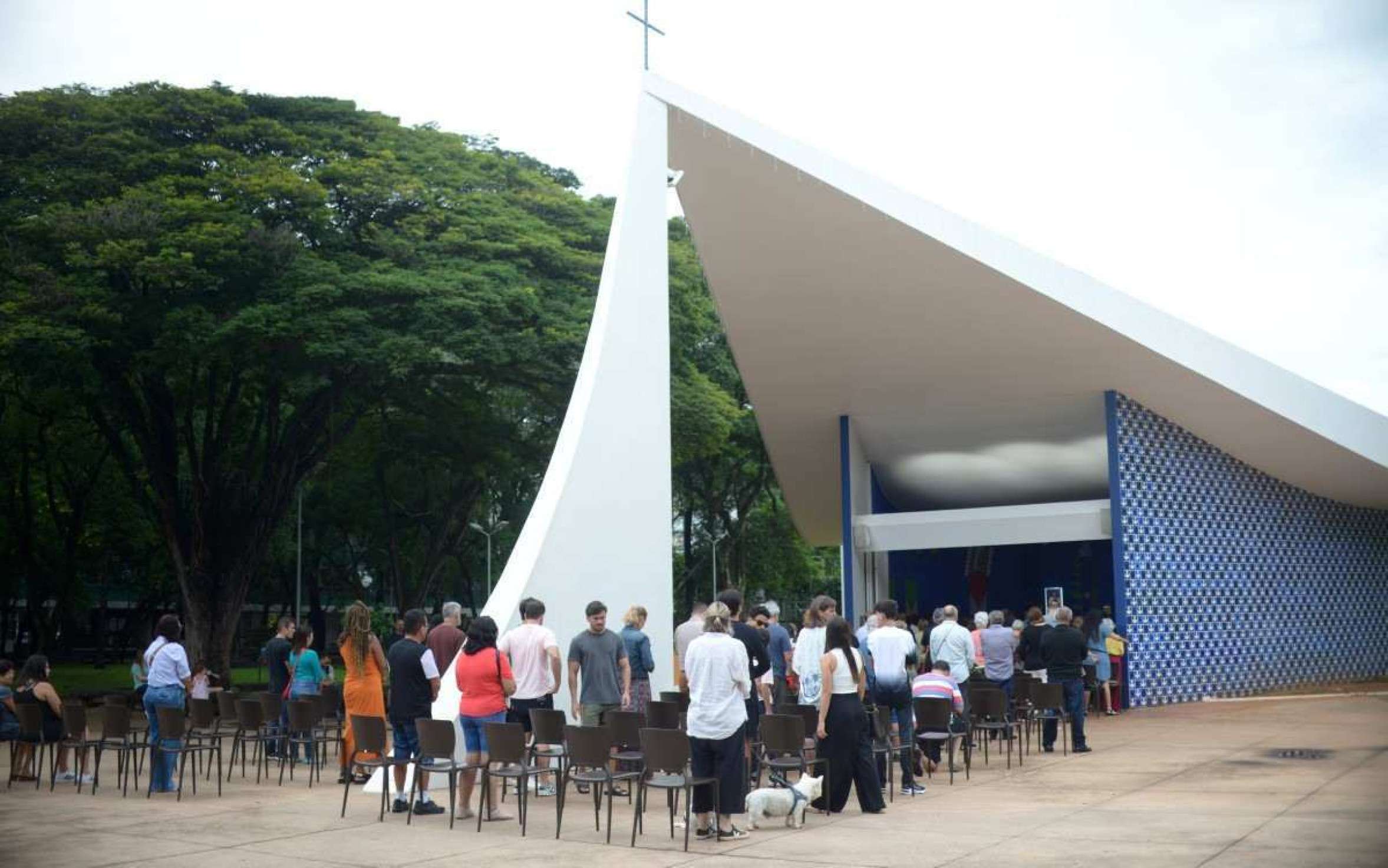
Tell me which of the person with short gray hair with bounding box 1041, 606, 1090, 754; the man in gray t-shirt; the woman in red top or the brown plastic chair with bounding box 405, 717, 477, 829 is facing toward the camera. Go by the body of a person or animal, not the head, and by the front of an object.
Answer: the man in gray t-shirt

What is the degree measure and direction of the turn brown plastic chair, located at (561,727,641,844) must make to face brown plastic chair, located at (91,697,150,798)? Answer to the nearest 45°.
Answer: approximately 90° to its left

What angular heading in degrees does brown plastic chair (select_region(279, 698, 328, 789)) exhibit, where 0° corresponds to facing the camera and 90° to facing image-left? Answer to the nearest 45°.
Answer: approximately 225°

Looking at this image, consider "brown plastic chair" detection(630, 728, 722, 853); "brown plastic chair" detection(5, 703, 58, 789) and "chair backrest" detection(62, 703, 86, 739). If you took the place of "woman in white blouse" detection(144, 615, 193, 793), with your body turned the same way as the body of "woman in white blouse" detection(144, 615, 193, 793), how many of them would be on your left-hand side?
2

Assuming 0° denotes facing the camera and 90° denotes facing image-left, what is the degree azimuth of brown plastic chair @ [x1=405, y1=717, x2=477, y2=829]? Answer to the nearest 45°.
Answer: approximately 225°

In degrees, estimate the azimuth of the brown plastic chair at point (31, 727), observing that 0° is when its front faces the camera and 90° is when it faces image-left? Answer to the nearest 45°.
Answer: approximately 225°

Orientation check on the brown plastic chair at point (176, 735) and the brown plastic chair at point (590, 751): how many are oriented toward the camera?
0

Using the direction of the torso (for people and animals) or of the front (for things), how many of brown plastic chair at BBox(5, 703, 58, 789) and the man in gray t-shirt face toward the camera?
1

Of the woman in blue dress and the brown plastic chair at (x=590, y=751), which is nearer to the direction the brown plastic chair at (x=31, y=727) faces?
the woman in blue dress

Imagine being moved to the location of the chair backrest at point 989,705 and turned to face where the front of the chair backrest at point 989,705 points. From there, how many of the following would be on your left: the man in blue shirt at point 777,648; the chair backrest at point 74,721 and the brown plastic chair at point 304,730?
3

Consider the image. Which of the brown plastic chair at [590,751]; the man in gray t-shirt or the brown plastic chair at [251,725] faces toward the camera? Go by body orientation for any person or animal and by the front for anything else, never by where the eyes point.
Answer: the man in gray t-shirt

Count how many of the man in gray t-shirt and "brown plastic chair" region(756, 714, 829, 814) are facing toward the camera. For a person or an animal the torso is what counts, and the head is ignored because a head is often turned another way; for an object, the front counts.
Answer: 1

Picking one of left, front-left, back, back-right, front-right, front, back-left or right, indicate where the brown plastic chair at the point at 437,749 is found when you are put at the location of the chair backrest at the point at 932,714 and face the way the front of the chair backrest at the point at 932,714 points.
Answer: back-left

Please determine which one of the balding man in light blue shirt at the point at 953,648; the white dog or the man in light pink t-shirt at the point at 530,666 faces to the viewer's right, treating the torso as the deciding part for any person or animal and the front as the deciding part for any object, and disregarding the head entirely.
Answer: the white dog

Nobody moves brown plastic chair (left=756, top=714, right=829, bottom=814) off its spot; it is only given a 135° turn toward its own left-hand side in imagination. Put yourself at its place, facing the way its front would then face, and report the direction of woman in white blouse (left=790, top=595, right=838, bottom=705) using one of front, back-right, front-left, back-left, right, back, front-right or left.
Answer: right

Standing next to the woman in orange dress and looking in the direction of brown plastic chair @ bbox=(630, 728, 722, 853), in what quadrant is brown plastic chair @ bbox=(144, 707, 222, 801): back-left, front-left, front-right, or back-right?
back-right

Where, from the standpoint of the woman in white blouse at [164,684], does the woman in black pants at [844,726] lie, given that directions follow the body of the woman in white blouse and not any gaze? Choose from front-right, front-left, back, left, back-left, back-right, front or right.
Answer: right

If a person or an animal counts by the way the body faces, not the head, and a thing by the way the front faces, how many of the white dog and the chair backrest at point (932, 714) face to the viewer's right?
1

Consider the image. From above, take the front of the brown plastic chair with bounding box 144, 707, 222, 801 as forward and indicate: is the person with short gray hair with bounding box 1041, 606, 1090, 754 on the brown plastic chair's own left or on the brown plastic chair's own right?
on the brown plastic chair's own right

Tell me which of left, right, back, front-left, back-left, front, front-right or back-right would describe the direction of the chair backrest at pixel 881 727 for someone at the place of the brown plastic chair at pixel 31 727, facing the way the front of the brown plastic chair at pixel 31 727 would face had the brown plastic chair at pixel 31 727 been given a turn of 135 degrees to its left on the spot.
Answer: back-left
